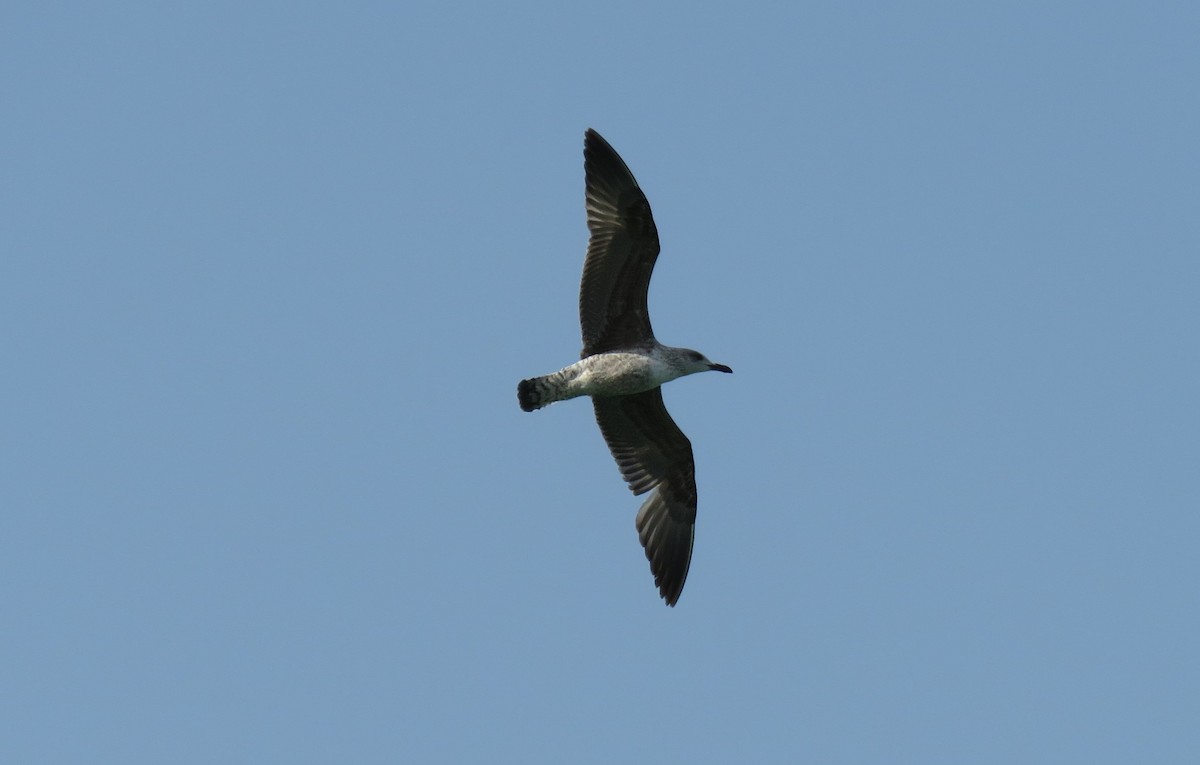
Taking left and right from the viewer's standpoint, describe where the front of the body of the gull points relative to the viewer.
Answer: facing to the right of the viewer
